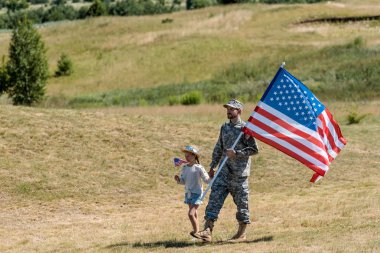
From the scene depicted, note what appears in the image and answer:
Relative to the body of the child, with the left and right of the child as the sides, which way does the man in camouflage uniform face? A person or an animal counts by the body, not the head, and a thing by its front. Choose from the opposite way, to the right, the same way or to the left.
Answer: the same way

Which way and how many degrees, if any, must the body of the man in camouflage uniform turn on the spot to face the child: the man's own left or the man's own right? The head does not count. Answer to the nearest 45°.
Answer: approximately 45° to the man's own right

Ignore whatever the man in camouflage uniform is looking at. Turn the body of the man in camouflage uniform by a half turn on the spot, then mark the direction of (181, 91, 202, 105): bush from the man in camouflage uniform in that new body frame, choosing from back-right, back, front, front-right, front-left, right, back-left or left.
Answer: front-left

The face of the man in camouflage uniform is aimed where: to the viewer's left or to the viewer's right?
to the viewer's left

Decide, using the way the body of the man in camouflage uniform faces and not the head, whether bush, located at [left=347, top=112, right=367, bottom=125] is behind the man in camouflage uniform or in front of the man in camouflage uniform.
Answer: behind

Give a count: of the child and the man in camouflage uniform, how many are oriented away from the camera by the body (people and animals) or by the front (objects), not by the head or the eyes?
0
